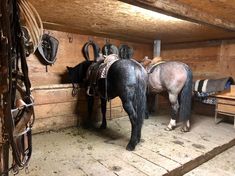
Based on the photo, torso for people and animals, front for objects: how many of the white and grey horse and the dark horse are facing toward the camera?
0

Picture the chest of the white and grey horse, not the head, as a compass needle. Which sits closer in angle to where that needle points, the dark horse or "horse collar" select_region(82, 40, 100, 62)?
the horse collar

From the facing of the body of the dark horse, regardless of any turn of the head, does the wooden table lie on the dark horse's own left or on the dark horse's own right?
on the dark horse's own right

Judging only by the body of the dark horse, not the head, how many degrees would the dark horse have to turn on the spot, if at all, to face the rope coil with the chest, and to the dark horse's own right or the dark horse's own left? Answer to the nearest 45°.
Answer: approximately 90° to the dark horse's own left

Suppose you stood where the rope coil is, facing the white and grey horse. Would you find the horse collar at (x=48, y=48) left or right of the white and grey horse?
left

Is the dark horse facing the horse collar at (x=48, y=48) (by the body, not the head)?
yes

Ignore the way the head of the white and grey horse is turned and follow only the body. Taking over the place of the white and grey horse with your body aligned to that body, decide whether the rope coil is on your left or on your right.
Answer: on your left

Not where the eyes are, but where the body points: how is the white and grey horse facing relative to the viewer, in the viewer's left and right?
facing away from the viewer and to the left of the viewer

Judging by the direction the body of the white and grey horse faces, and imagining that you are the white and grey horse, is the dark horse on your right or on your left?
on your left

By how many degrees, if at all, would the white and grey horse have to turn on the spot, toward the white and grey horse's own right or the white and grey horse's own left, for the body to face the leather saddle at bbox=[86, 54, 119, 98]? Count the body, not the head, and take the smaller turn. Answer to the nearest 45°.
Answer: approximately 90° to the white and grey horse's own left

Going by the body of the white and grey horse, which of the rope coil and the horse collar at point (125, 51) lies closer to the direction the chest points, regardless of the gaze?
the horse collar

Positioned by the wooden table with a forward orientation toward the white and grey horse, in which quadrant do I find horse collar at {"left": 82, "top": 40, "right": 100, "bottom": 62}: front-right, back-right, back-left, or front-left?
front-right

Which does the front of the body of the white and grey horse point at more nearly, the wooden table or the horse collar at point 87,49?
the horse collar

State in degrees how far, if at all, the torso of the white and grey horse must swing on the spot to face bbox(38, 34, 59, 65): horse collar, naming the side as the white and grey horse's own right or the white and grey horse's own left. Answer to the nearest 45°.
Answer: approximately 45° to the white and grey horse's own left

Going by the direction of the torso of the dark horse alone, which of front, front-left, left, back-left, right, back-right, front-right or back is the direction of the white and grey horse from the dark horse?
right

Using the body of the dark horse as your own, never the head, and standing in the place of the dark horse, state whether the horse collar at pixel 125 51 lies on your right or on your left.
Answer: on your right

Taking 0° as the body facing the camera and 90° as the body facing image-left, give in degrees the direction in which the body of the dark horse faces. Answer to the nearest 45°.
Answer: approximately 135°
